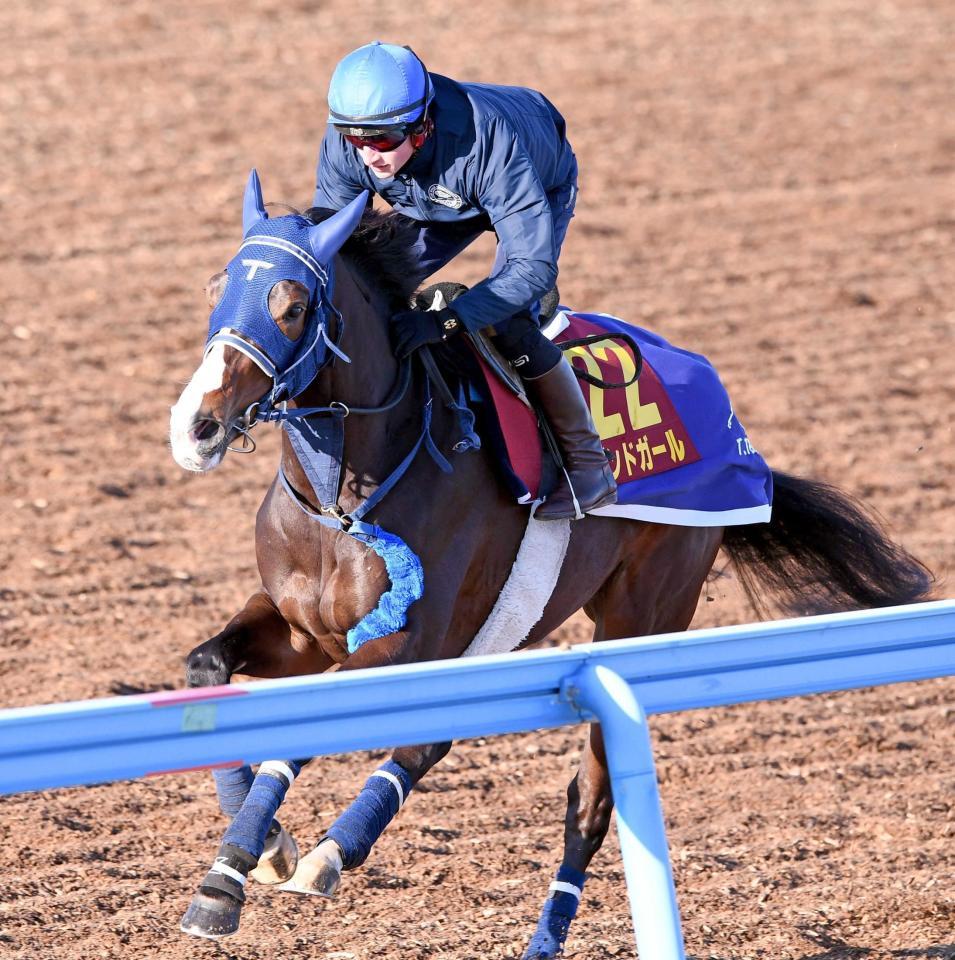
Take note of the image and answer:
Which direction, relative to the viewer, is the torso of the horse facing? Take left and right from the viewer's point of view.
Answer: facing the viewer and to the left of the viewer

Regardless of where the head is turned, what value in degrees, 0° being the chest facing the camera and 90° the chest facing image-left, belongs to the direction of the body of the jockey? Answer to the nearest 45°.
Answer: approximately 45°
